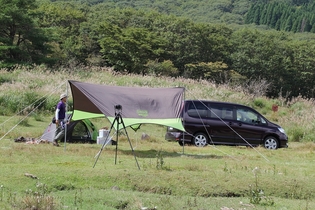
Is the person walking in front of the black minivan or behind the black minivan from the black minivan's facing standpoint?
behind

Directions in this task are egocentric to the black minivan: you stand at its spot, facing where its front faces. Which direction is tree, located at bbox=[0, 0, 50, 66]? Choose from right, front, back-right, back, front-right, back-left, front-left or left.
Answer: back-left

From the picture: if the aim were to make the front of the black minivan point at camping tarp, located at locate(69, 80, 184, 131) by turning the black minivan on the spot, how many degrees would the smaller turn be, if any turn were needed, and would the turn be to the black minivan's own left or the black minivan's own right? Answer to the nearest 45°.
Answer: approximately 135° to the black minivan's own right

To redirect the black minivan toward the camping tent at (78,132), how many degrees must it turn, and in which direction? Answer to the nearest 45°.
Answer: approximately 180°

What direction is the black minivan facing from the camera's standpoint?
to the viewer's right
